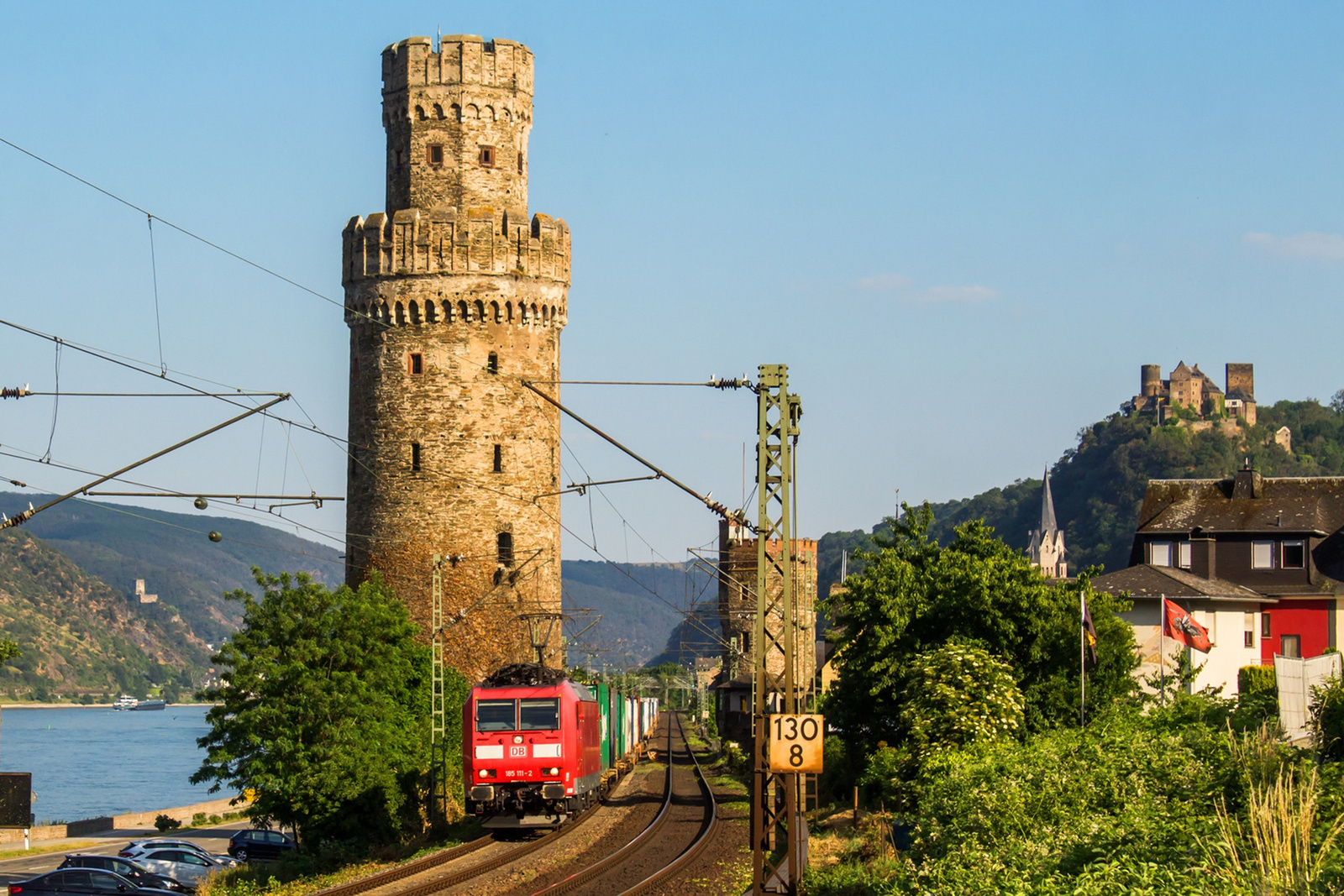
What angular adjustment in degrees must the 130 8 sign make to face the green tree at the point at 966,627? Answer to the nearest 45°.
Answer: approximately 180°

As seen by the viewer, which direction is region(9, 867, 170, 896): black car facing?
to the viewer's right

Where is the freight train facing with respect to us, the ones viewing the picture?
facing the viewer

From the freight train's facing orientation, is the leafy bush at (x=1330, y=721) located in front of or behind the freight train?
in front

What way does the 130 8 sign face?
toward the camera

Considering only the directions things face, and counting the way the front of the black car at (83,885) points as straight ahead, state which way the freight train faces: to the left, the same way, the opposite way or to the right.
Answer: to the right

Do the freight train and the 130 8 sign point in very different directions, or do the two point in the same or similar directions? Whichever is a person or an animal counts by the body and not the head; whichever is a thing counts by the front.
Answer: same or similar directions
